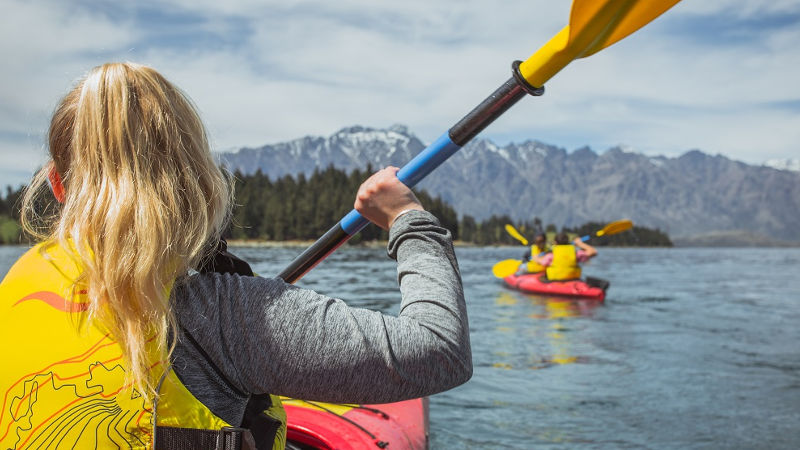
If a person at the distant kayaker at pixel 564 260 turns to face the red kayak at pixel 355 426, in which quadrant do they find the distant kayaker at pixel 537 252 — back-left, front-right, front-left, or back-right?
back-right

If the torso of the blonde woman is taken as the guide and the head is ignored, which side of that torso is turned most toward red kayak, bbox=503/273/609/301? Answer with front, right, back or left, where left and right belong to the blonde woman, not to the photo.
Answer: front

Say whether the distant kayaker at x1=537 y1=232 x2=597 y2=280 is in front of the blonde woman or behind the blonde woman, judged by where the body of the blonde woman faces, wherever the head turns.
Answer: in front

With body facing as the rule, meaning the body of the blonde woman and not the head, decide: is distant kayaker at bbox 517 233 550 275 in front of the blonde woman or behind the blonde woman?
in front

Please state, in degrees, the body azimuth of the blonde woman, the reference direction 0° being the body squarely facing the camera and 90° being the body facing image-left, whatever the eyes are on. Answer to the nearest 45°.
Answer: approximately 225°
